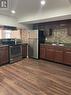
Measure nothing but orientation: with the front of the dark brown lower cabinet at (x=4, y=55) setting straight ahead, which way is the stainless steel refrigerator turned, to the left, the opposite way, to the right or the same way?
to the right

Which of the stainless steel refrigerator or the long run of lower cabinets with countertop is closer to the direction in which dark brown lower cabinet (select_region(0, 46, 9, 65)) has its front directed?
the long run of lower cabinets with countertop

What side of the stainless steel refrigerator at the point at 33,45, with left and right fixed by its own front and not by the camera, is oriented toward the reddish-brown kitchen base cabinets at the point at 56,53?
left

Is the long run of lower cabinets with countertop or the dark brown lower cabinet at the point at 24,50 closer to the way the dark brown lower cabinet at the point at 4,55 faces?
the long run of lower cabinets with countertop

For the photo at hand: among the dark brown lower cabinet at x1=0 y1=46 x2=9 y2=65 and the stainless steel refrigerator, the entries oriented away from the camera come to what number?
0

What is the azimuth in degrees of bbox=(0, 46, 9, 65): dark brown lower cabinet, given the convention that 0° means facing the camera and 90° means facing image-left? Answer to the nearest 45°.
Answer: approximately 315°

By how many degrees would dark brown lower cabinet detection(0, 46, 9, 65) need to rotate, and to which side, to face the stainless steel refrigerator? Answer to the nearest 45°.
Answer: approximately 90° to its left

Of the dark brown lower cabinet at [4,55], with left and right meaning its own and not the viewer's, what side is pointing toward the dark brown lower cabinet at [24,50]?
left

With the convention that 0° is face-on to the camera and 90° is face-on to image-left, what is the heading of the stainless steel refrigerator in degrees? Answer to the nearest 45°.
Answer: approximately 45°

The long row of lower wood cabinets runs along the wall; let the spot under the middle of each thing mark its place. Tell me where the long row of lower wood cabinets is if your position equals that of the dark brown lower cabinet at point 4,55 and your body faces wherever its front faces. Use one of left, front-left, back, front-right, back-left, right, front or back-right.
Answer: front-left
